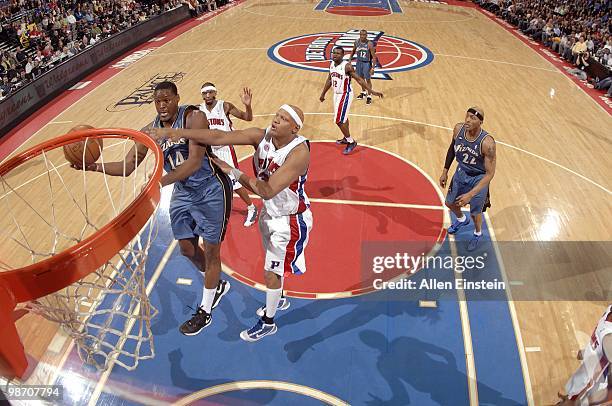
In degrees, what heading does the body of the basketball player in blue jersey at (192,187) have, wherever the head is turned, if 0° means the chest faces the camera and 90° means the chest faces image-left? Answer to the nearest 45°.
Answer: approximately 45°

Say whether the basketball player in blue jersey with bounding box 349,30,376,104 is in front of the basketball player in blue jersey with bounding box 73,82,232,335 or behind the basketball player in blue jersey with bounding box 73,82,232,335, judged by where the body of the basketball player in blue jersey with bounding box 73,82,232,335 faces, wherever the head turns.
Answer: behind

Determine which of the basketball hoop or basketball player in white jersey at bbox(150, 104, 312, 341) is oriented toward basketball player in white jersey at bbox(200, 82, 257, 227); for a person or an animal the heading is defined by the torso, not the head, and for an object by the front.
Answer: the basketball hoop

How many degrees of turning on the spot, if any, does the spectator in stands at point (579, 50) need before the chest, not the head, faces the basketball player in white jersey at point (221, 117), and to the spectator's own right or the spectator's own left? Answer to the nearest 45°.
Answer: approximately 45° to the spectator's own left

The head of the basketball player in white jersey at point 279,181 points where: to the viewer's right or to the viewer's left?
to the viewer's left

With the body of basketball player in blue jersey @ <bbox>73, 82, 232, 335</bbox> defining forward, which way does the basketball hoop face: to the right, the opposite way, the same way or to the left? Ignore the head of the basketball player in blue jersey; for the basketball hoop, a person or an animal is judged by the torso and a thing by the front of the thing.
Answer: the opposite way

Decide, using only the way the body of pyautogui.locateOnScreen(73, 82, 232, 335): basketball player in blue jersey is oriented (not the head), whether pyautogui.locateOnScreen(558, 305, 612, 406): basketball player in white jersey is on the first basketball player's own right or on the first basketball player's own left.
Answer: on the first basketball player's own left

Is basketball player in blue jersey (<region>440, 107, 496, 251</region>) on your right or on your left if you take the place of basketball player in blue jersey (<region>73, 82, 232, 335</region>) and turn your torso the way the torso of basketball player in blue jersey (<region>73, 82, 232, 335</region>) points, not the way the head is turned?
on your left

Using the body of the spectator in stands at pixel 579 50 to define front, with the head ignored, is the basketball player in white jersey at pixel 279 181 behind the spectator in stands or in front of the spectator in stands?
in front

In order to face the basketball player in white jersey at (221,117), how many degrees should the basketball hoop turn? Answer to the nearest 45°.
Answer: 0° — it already faces them

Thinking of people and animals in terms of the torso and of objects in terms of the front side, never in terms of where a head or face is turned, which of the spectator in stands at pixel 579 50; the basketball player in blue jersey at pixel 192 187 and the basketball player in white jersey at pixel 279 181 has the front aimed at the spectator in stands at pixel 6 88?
the spectator in stands at pixel 579 50

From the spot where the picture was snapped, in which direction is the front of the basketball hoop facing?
facing away from the viewer and to the right of the viewer

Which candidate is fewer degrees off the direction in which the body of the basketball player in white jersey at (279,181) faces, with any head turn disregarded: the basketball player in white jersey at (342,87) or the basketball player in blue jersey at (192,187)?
the basketball player in blue jersey

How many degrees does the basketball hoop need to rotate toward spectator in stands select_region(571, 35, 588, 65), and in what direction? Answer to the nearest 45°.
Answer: approximately 45° to its right

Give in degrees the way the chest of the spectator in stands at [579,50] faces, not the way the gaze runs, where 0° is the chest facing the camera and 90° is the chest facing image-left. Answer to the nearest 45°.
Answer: approximately 45°
